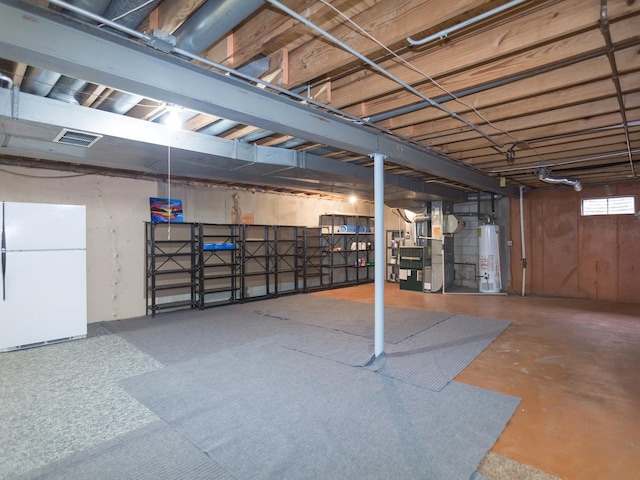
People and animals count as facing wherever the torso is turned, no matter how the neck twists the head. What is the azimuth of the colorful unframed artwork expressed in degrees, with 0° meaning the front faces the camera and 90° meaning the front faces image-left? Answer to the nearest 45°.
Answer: approximately 0°

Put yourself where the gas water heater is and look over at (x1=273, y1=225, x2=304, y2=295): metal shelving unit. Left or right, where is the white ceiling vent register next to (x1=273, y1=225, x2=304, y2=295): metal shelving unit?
left

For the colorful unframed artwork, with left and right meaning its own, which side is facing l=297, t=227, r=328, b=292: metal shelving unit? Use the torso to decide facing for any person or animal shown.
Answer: left

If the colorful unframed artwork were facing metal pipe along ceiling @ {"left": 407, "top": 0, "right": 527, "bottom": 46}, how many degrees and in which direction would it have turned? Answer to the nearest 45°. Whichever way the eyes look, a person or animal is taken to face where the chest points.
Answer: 0° — it already faces it

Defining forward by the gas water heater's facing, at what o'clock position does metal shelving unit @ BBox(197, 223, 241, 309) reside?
The metal shelving unit is roughly at 2 o'clock from the gas water heater.

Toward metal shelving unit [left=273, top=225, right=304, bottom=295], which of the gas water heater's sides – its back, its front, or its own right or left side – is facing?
right

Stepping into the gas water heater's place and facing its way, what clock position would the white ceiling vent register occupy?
The white ceiling vent register is roughly at 1 o'clock from the gas water heater.

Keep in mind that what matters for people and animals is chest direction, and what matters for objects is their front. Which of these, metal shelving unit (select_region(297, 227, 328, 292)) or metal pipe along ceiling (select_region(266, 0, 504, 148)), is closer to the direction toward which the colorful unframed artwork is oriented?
the metal pipe along ceiling

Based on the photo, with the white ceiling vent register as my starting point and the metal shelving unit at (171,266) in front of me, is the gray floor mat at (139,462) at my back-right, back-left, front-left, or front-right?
back-right

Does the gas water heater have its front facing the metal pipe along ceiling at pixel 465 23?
yes

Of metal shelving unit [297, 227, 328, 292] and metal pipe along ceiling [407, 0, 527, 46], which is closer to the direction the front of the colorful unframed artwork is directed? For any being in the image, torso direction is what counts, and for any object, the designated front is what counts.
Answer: the metal pipe along ceiling

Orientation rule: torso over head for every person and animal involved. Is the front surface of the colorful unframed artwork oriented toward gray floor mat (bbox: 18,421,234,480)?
yes

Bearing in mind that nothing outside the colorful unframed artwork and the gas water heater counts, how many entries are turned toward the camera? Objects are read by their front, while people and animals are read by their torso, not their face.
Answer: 2

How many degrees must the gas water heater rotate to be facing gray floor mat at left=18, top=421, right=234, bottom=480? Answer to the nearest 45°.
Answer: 0° — it already faces it
